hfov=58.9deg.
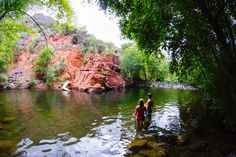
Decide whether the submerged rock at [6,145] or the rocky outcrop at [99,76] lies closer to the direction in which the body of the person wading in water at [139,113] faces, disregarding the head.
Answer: the rocky outcrop

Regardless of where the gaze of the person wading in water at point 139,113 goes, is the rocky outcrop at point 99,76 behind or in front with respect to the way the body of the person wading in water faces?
in front

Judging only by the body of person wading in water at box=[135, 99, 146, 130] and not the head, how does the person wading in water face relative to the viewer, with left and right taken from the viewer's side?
facing away from the viewer

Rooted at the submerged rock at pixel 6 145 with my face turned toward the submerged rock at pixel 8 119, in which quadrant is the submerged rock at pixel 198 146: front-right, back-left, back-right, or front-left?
back-right

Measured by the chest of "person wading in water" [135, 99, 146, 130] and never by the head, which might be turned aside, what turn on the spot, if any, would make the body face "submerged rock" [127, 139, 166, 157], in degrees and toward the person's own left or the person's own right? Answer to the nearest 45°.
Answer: approximately 180°

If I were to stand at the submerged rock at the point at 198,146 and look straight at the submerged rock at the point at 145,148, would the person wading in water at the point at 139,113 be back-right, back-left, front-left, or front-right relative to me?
front-right

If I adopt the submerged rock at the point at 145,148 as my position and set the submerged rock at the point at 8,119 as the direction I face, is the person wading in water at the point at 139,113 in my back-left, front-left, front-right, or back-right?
front-right

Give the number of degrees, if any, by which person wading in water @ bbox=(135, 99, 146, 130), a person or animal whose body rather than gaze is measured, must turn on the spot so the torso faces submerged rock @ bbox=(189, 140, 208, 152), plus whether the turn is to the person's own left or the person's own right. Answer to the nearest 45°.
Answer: approximately 135° to the person's own right

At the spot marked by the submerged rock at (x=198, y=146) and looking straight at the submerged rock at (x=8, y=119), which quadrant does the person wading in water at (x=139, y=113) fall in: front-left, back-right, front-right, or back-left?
front-right

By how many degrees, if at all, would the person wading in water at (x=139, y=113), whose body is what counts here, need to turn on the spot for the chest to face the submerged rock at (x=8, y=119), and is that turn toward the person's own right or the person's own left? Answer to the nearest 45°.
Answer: approximately 90° to the person's own left
